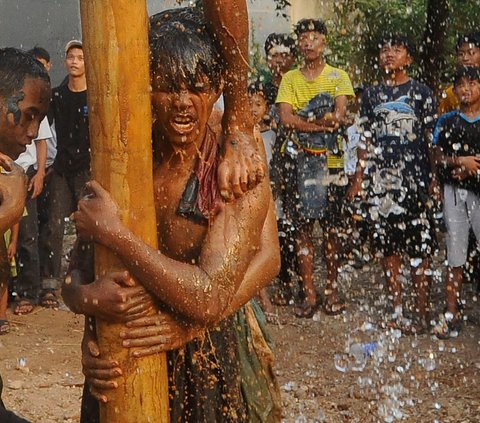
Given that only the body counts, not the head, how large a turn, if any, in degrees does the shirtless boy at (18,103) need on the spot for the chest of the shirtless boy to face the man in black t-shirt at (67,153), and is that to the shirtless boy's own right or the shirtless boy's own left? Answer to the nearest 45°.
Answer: approximately 90° to the shirtless boy's own left

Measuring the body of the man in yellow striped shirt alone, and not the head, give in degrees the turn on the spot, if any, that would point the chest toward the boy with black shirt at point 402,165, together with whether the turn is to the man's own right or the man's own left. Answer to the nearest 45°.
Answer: approximately 45° to the man's own left

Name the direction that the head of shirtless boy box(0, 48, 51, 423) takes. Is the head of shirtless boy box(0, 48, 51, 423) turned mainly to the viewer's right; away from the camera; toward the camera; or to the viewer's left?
to the viewer's right

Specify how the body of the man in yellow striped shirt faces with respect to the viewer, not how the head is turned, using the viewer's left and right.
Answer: facing the viewer

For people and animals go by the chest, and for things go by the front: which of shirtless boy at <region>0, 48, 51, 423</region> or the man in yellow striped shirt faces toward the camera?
the man in yellow striped shirt

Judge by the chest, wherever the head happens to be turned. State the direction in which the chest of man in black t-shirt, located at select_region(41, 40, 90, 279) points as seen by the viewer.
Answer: toward the camera

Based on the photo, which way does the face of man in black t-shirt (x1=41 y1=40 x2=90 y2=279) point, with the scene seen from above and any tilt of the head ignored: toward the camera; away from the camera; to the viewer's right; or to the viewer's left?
toward the camera

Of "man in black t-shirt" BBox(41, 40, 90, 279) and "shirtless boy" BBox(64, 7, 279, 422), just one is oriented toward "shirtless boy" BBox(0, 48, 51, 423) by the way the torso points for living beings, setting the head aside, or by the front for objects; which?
the man in black t-shirt

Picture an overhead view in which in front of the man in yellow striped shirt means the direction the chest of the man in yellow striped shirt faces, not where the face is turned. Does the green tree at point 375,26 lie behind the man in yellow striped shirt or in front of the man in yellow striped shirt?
behind

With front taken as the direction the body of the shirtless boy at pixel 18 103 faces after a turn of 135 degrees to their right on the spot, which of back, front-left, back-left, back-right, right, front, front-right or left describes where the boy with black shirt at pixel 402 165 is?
back

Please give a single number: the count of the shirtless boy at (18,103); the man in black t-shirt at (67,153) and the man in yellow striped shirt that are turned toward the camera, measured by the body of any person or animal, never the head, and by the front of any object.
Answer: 2

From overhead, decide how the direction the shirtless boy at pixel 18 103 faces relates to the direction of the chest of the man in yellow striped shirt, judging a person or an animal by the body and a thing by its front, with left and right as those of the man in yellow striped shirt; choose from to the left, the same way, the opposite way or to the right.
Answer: to the left

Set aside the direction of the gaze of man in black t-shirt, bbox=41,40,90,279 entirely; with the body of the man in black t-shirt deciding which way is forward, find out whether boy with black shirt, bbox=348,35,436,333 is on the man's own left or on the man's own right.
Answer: on the man's own left

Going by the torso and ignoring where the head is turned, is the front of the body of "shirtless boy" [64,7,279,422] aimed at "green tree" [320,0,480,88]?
no

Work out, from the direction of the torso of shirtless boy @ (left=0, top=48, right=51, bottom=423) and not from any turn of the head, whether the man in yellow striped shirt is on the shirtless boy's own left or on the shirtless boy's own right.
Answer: on the shirtless boy's own left

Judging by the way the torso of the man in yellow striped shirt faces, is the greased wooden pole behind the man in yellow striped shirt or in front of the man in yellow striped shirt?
in front

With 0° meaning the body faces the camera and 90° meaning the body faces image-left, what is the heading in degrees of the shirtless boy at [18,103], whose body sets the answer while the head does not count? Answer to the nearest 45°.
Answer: approximately 270°
